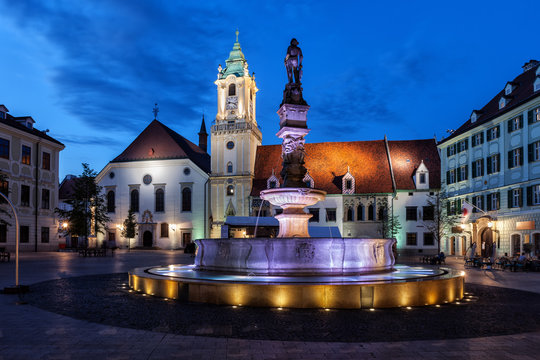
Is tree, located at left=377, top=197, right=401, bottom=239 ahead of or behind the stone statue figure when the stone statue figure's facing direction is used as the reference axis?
behind

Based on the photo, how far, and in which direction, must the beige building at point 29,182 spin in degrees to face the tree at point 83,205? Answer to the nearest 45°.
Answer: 0° — it already faces it

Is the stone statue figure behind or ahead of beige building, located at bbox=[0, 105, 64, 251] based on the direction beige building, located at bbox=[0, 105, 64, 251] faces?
ahead

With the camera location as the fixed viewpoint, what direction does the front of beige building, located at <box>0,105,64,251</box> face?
facing the viewer and to the right of the viewer

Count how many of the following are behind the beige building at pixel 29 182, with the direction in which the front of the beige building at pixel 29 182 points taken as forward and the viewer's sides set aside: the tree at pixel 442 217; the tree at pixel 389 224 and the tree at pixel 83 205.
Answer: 0

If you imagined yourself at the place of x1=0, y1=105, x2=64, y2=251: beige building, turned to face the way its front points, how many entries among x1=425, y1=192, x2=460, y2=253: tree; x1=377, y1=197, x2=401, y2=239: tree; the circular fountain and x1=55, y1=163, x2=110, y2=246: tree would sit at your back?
0

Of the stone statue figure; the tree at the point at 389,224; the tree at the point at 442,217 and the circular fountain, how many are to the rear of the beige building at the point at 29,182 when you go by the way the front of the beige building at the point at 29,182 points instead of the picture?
0

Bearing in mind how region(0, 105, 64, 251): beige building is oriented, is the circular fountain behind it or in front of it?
in front

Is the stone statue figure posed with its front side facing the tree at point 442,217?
no

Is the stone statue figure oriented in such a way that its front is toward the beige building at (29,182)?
no

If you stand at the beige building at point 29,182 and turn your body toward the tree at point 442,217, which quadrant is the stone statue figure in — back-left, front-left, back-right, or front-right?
front-right

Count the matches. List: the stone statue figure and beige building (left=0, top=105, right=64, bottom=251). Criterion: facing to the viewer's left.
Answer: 0

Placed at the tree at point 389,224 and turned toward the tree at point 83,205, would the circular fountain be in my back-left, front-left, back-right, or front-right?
front-left

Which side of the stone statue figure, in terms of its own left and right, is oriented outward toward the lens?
front

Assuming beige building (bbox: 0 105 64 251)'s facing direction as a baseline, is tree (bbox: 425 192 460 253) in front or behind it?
in front
